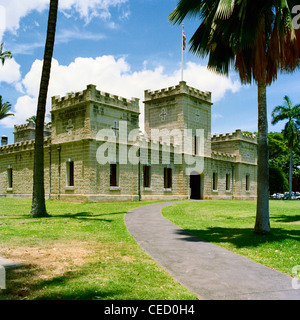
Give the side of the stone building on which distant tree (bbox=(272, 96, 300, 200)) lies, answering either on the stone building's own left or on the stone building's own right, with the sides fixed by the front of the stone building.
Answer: on the stone building's own left

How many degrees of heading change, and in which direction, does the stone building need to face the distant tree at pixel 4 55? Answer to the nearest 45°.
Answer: approximately 135° to its right

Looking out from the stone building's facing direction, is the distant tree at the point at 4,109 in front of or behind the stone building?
behind

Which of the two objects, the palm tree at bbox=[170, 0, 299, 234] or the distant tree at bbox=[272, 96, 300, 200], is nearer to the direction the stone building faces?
the palm tree

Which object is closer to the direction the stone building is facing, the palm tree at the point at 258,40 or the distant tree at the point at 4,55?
the palm tree

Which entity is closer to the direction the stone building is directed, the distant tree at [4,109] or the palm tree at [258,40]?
the palm tree
